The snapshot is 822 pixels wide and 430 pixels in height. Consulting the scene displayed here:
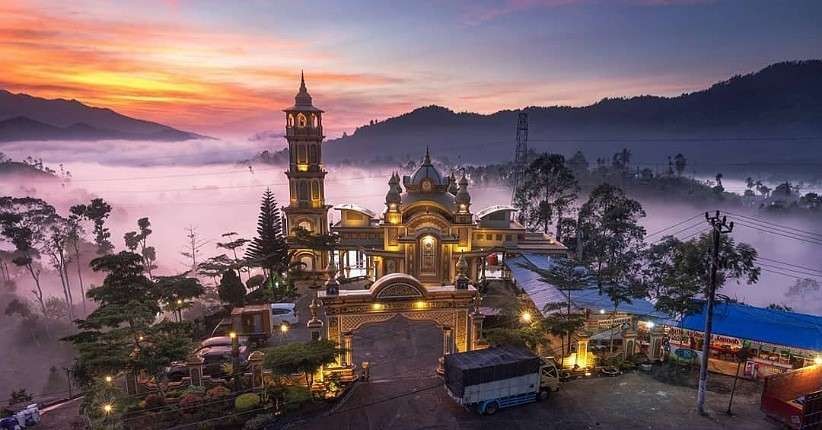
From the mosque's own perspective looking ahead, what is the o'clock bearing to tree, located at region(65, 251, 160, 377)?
The tree is roughly at 1 o'clock from the mosque.

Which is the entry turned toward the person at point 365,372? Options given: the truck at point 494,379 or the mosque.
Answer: the mosque

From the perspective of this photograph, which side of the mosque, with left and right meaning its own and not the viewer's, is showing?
front

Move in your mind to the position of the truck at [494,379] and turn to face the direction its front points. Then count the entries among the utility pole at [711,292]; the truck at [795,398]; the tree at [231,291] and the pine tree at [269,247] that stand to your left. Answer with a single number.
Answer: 2

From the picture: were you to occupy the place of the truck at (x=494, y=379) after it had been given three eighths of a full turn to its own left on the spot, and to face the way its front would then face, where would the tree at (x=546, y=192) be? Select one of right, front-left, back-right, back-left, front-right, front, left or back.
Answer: right

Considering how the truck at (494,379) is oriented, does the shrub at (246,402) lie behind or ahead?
behind

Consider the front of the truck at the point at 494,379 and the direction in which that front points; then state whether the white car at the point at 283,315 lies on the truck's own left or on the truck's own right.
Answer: on the truck's own left

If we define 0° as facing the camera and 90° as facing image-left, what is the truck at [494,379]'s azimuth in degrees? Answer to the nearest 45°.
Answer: approximately 225°

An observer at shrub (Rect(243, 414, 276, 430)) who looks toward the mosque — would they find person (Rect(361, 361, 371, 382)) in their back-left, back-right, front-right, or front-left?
front-right

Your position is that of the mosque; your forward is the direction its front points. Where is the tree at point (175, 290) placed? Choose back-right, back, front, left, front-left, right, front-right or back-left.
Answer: front-right

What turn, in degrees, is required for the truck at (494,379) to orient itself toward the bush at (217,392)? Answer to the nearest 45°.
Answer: approximately 135° to its left
